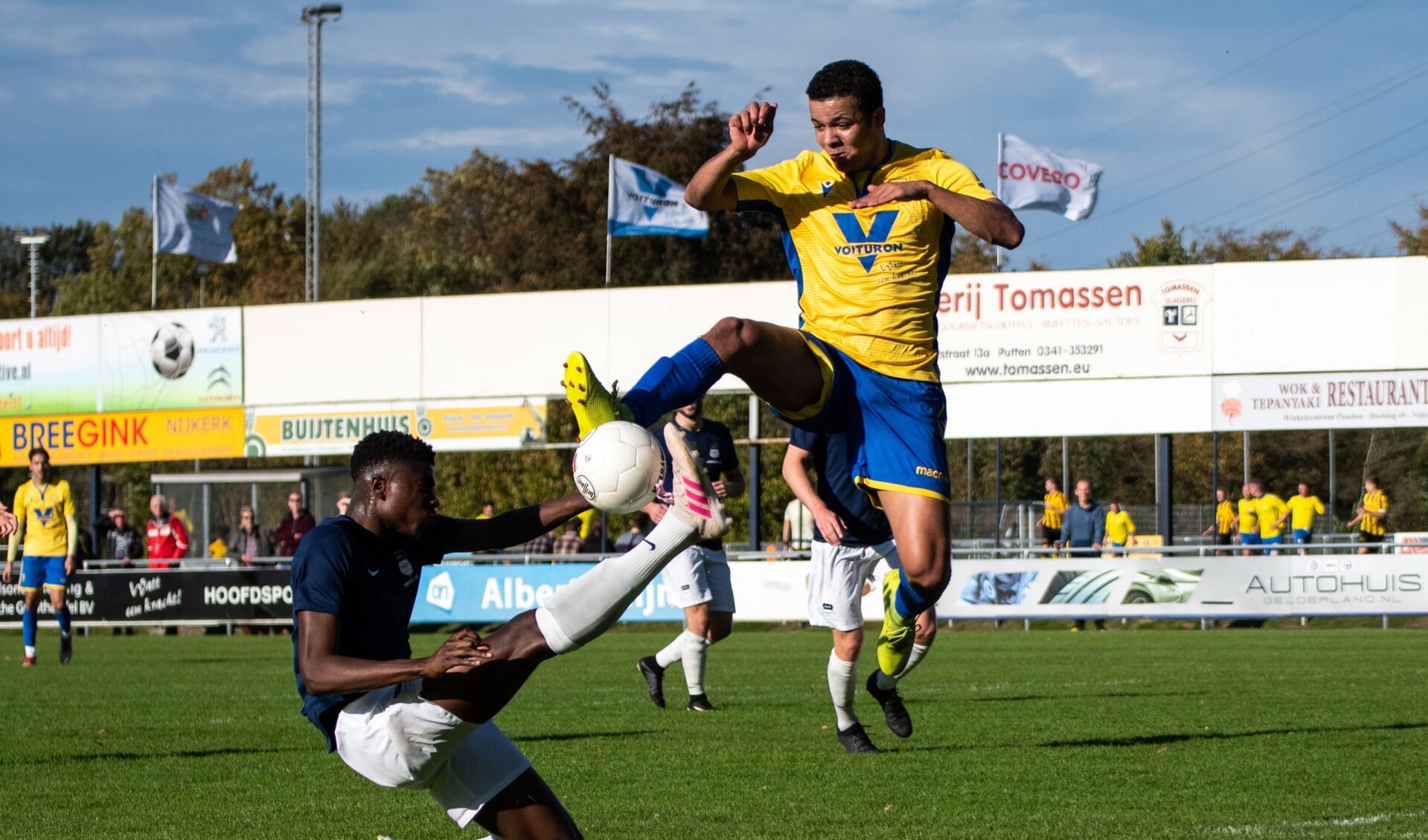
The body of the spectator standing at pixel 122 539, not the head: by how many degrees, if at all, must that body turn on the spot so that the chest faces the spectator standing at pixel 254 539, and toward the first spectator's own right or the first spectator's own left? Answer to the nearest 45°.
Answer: approximately 45° to the first spectator's own left

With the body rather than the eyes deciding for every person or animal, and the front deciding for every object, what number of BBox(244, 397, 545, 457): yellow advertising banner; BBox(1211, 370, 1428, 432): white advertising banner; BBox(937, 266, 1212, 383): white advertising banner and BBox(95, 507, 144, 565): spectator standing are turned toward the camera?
4

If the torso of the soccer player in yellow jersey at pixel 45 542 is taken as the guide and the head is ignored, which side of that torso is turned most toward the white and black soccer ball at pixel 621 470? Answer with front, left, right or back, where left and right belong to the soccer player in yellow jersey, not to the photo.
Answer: front

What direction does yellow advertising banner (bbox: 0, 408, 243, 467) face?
toward the camera

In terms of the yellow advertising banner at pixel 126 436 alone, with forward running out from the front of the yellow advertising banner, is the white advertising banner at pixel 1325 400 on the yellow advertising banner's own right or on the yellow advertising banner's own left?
on the yellow advertising banner's own left

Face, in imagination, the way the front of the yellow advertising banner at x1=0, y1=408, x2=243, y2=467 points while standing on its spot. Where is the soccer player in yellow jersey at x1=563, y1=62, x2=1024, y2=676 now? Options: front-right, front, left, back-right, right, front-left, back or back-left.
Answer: front

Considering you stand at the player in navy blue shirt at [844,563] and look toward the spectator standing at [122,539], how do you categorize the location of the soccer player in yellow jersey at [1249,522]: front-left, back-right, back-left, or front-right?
front-right

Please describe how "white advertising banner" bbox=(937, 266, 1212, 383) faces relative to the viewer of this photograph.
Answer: facing the viewer

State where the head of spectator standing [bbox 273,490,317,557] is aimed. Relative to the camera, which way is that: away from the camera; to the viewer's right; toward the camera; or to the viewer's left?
toward the camera

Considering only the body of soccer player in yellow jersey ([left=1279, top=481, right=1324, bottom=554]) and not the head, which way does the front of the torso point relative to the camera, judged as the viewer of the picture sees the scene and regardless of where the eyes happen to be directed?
toward the camera

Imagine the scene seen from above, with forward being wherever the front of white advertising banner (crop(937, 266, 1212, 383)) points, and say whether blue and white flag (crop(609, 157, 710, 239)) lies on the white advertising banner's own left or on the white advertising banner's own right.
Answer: on the white advertising banner's own right

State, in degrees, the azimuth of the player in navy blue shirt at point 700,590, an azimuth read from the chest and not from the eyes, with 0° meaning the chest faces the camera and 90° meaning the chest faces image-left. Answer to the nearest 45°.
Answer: approximately 315°

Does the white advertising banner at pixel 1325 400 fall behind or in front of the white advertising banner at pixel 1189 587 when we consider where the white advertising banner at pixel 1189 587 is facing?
behind

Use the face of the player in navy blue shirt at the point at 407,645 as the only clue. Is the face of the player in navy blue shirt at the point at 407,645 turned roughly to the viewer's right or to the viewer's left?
to the viewer's right

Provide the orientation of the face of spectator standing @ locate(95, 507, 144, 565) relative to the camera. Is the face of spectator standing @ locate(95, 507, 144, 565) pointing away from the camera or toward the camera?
toward the camera

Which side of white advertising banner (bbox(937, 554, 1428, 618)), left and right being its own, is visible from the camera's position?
front

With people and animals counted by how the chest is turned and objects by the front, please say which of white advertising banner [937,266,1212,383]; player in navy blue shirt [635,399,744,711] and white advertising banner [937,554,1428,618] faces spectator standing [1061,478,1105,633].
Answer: white advertising banner [937,266,1212,383]

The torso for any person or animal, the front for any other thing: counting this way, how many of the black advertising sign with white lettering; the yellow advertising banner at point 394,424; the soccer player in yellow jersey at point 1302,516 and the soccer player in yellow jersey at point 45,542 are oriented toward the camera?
4

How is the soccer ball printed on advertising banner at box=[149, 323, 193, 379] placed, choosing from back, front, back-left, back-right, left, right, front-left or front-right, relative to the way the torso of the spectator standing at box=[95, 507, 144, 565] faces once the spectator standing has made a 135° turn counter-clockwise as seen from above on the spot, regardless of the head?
front-left

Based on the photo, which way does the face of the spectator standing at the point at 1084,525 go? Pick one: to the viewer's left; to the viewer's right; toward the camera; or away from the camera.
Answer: toward the camera

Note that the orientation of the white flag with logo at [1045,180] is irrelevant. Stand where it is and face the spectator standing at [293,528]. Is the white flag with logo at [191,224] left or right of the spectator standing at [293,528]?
right
